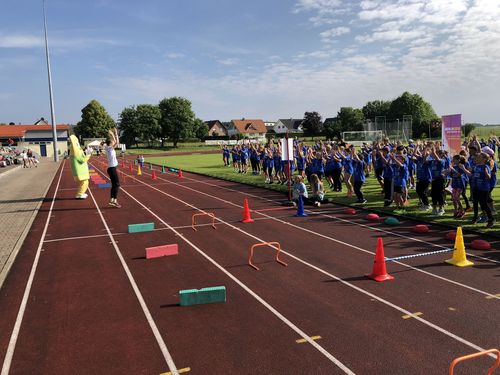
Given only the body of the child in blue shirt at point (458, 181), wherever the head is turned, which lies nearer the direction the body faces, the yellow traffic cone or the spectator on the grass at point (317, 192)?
the spectator on the grass

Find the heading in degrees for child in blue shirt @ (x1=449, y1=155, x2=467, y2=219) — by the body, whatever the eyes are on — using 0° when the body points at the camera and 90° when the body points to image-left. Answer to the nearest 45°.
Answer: approximately 90°

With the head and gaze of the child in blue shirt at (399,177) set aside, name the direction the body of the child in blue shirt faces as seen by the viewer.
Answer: to the viewer's left

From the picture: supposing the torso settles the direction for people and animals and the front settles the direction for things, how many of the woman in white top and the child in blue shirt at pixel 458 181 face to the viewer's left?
1

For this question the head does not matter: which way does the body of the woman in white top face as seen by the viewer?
to the viewer's right

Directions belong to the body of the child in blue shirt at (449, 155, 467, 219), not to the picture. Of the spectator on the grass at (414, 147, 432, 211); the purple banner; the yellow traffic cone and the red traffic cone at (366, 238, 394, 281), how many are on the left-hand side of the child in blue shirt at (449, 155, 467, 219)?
2

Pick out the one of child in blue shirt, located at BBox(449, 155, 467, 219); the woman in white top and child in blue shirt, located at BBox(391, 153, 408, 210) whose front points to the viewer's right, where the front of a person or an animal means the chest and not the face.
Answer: the woman in white top

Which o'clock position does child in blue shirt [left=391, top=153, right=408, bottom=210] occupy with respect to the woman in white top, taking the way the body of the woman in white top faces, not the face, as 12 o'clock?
The child in blue shirt is roughly at 1 o'clock from the woman in white top.

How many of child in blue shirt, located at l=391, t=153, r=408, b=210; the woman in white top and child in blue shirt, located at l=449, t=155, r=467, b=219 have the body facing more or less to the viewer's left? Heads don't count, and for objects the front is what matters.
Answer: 2

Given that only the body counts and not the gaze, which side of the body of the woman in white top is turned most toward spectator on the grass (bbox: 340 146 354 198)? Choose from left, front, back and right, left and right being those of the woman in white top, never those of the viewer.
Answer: front

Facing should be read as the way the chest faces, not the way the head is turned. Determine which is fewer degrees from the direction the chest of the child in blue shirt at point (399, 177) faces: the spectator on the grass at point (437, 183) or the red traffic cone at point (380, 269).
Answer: the red traffic cone

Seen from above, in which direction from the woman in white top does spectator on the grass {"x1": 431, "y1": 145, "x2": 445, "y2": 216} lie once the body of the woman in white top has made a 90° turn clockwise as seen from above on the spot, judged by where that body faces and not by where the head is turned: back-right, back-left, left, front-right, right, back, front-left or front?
front-left

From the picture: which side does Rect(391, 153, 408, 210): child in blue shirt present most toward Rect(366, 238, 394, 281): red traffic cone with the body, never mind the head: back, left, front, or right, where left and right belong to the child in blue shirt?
left
